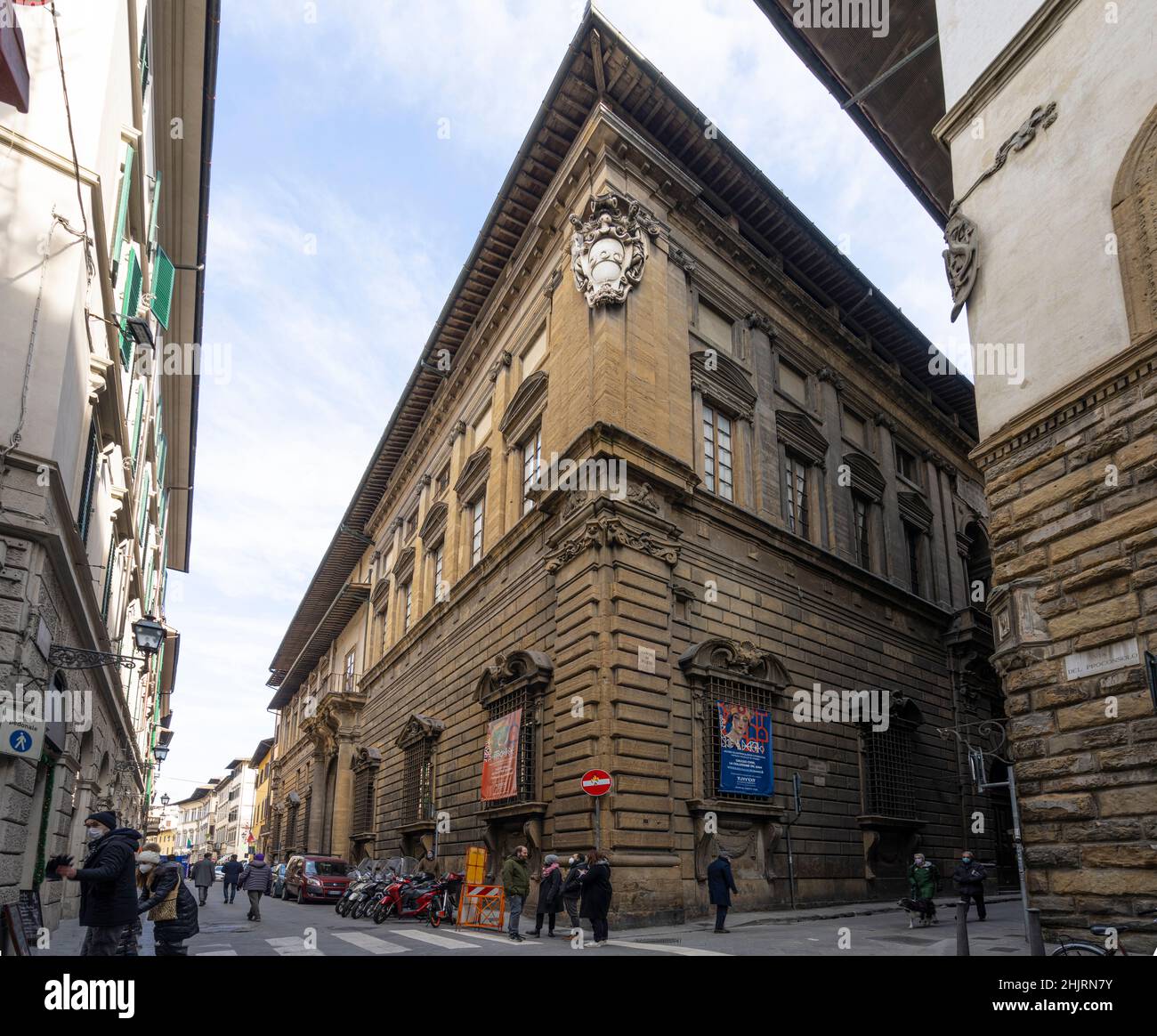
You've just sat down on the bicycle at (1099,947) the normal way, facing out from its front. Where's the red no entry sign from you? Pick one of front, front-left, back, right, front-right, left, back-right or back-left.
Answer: back-left

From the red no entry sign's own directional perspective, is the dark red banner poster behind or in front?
behind

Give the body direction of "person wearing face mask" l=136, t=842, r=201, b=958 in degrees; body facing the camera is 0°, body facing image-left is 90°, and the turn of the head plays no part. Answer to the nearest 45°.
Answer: approximately 45°

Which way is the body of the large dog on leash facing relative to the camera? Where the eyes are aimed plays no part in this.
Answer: to the viewer's left

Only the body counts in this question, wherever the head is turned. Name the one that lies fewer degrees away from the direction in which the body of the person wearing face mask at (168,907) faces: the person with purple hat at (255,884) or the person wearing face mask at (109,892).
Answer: the person wearing face mask

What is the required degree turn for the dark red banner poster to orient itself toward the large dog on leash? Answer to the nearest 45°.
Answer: approximately 90° to its left

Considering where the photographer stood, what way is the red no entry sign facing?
facing the viewer

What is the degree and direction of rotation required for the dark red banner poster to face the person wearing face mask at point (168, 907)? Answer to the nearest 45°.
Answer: approximately 45° to its left

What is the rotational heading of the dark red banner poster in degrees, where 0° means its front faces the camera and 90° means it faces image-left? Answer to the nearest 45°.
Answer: approximately 45°

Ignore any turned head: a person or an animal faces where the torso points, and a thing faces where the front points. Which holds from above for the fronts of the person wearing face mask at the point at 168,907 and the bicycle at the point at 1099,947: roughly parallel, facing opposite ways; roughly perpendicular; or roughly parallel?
roughly perpendicular

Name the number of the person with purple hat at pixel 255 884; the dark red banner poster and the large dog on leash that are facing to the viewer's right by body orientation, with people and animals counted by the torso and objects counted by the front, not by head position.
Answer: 0

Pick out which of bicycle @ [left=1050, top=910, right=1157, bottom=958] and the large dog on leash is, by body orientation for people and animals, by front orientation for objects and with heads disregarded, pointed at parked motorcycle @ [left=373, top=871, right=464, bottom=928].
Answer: the large dog on leash

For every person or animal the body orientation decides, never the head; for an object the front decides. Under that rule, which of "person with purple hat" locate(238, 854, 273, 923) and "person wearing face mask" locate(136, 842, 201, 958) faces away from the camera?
the person with purple hat

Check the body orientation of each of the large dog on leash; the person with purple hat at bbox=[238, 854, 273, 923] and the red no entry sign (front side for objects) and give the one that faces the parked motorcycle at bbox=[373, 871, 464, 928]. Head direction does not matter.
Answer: the large dog on leash

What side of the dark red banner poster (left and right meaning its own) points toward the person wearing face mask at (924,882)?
left

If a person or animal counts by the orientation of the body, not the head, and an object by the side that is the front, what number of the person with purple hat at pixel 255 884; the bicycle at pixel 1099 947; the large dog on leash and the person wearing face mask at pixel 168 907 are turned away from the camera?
1

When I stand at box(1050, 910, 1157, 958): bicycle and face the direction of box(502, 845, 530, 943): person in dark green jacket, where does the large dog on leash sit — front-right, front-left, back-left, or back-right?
front-right

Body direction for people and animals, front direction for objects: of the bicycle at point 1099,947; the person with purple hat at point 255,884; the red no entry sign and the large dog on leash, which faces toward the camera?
the red no entry sign

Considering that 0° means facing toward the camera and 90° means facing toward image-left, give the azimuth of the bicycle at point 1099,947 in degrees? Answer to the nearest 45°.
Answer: approximately 270°
